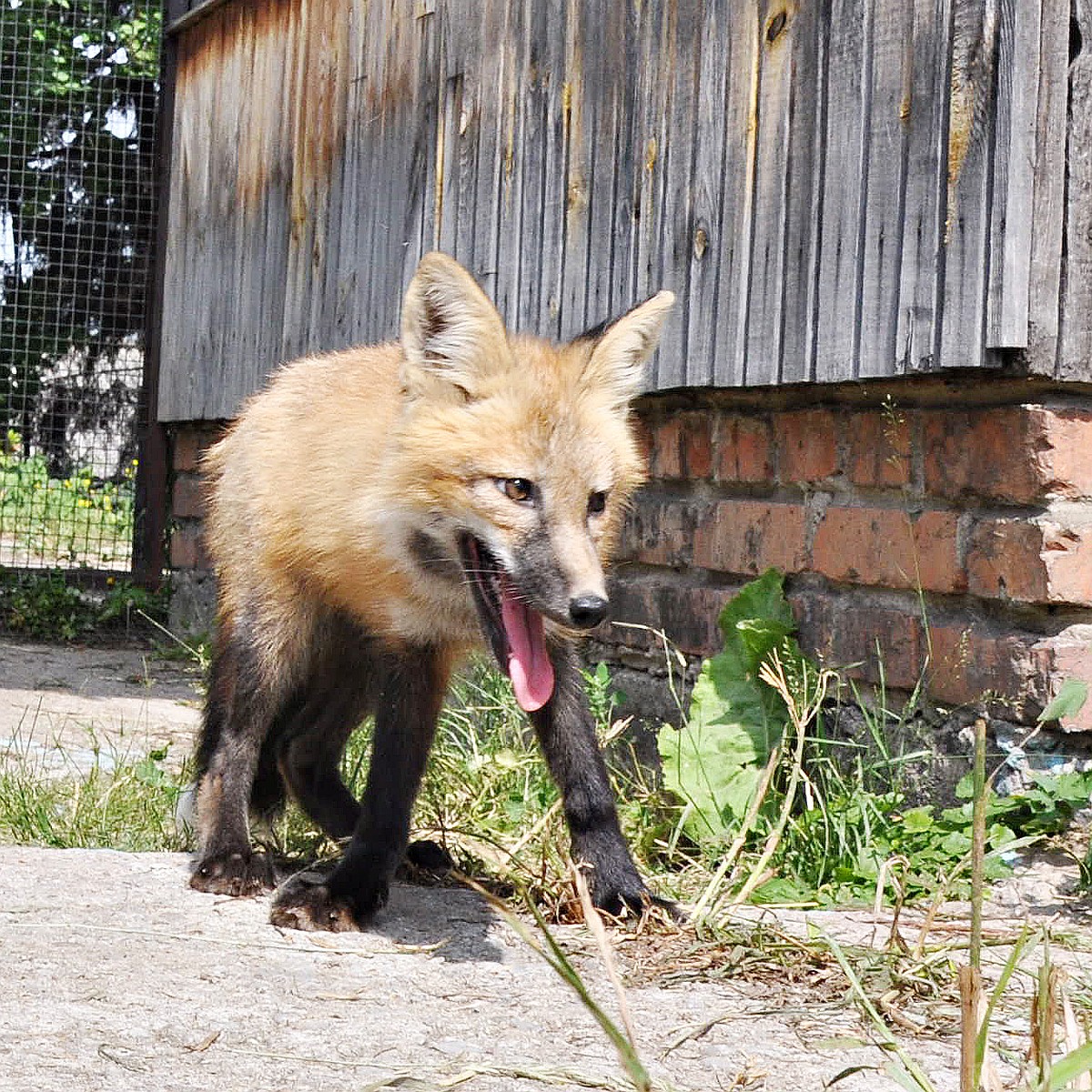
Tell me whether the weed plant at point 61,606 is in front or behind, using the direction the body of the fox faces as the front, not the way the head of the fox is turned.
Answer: behind

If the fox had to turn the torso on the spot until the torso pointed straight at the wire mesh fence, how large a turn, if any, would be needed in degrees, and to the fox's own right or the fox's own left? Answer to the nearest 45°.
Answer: approximately 135° to the fox's own left

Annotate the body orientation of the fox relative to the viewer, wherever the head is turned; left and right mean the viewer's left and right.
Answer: facing the viewer and to the right of the viewer
